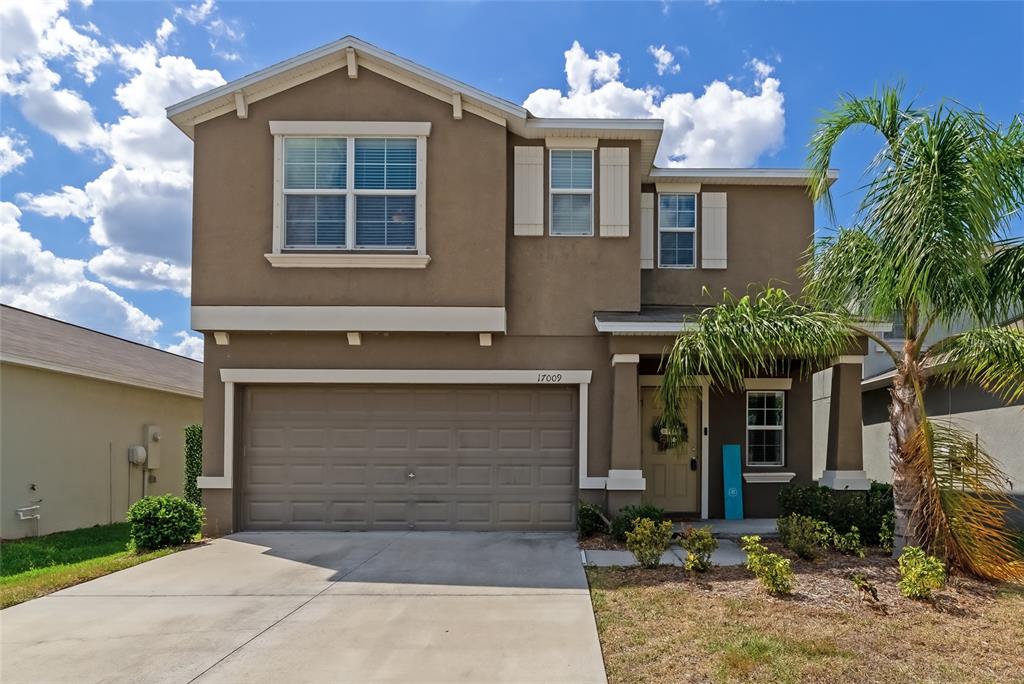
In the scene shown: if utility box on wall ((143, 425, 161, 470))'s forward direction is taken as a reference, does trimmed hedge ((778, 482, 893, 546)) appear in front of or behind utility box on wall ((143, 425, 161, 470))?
in front

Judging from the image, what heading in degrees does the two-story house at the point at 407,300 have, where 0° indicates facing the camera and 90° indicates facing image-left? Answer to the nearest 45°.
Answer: approximately 0°

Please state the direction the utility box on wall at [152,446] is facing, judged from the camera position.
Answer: facing the viewer and to the right of the viewer

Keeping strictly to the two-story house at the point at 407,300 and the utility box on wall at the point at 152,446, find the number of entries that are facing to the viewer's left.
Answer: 0

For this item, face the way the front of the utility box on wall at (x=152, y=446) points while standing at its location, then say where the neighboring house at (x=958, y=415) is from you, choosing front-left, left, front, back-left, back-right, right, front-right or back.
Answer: front

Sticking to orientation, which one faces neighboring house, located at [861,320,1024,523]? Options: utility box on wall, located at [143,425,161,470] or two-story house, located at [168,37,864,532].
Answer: the utility box on wall

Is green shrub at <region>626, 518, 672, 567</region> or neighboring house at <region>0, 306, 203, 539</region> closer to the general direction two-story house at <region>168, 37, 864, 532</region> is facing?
the green shrub

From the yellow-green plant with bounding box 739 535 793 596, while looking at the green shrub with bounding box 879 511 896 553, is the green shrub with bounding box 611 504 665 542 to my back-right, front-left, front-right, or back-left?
front-left

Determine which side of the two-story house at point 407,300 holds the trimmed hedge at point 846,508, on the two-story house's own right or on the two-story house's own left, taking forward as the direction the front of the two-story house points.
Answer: on the two-story house's own left
